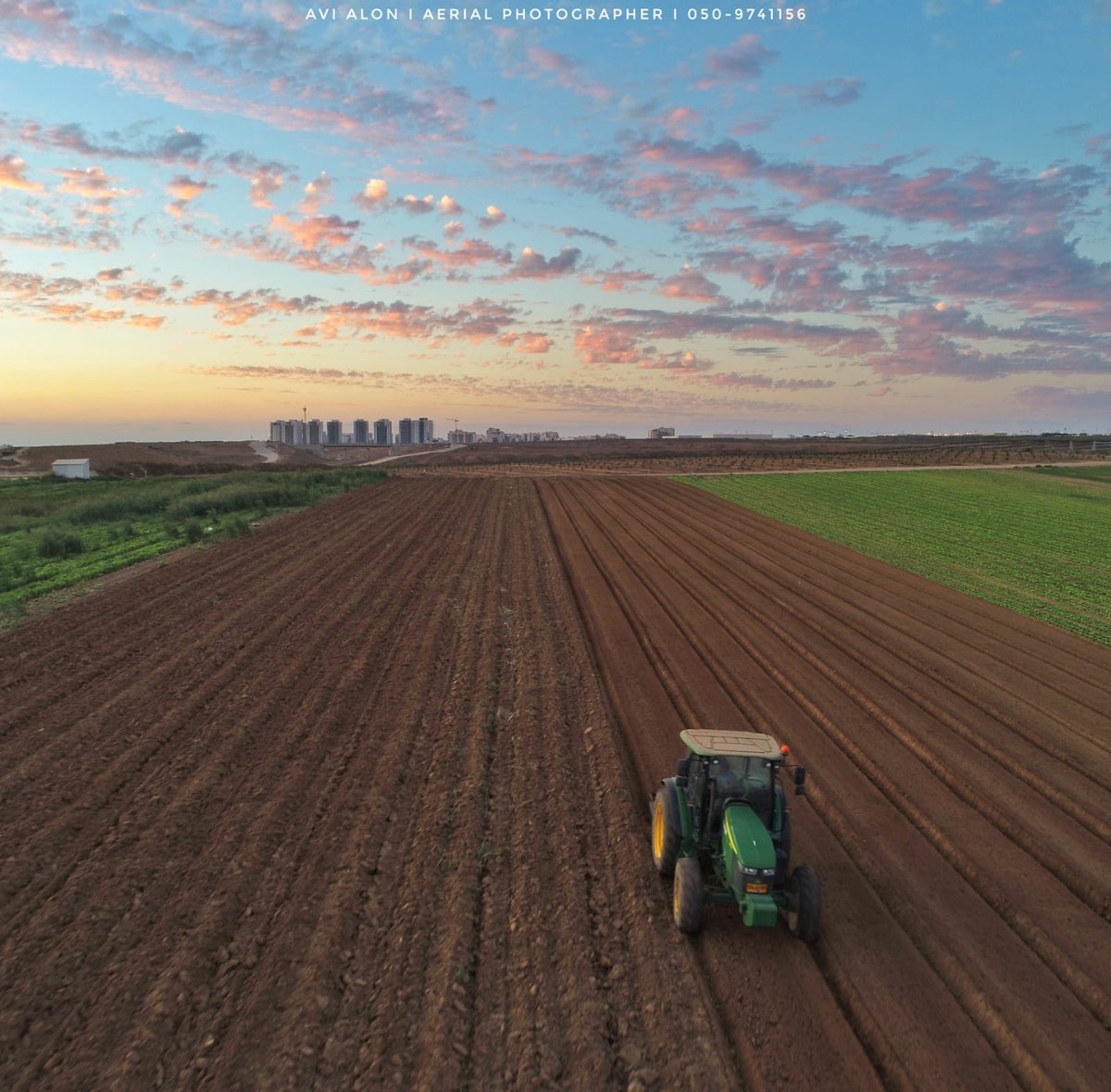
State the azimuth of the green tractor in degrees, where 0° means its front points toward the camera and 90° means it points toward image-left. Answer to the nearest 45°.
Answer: approximately 0°
